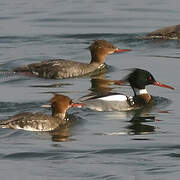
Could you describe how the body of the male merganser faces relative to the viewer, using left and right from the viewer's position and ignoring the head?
facing to the right of the viewer

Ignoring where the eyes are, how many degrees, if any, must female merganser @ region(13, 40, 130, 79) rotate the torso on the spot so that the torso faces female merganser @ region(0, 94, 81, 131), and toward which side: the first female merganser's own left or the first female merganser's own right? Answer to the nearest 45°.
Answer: approximately 90° to the first female merganser's own right

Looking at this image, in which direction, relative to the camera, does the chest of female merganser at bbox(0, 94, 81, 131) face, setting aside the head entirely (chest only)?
to the viewer's right

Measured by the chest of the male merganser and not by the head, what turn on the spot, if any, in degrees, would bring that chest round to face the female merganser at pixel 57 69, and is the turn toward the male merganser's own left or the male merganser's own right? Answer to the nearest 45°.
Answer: approximately 135° to the male merganser's own left

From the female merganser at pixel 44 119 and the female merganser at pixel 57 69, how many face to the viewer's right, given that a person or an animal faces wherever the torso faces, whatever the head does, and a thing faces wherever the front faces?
2

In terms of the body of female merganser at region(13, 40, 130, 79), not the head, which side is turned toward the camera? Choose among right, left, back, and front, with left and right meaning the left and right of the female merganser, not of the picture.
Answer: right

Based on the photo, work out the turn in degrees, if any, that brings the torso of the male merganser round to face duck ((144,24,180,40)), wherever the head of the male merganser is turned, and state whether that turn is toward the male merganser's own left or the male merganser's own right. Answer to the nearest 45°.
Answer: approximately 90° to the male merganser's own left

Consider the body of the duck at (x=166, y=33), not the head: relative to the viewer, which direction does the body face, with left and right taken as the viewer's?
facing to the right of the viewer
